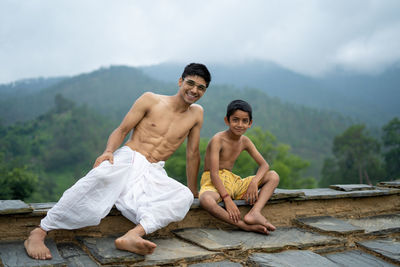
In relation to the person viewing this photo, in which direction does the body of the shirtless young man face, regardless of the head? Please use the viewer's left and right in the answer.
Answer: facing the viewer

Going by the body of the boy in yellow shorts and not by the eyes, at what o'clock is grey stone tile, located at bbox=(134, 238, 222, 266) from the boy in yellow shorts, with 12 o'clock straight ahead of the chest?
The grey stone tile is roughly at 2 o'clock from the boy in yellow shorts.

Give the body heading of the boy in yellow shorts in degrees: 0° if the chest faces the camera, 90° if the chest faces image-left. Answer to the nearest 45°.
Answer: approximately 315°

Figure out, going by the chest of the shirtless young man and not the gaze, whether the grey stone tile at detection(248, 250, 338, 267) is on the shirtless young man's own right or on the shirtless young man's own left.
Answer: on the shirtless young man's own left

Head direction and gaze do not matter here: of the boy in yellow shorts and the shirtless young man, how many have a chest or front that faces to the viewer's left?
0

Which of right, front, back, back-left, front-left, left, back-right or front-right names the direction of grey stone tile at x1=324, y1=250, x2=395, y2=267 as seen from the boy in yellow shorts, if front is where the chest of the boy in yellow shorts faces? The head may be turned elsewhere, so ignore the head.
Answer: front

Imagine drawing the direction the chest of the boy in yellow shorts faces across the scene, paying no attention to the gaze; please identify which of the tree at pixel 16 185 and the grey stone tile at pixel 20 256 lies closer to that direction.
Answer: the grey stone tile

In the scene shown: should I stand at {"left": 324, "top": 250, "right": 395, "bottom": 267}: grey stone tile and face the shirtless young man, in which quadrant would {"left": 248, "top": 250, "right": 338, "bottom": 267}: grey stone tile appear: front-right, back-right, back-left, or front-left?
front-left

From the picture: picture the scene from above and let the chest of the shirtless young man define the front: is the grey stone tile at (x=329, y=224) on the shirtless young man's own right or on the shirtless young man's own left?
on the shirtless young man's own left
